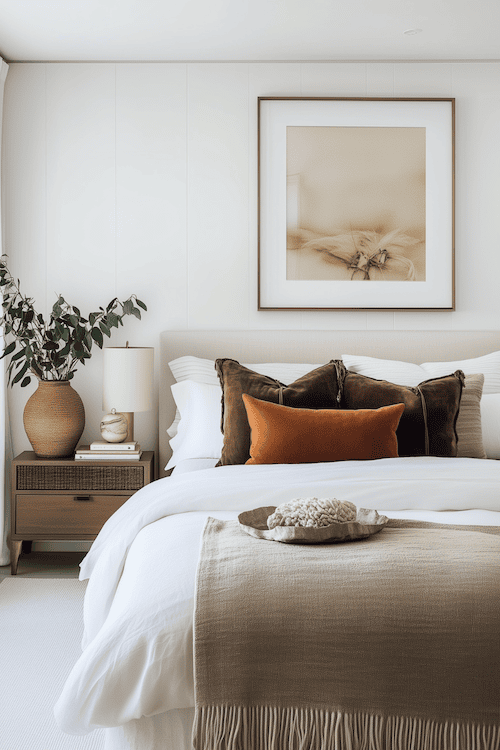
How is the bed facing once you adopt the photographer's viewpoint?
facing the viewer

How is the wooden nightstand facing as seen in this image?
toward the camera

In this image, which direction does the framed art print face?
toward the camera

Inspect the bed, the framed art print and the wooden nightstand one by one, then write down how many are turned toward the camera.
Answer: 3

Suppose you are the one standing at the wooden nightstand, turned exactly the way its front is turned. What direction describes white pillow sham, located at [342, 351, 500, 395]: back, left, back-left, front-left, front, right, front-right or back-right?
left

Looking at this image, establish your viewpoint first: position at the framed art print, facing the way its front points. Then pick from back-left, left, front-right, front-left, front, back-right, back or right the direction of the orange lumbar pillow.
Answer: front

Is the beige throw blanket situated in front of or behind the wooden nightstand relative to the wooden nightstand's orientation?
in front
